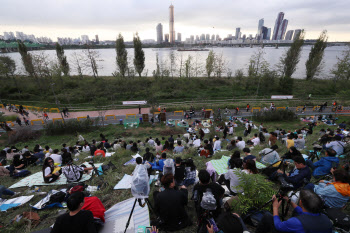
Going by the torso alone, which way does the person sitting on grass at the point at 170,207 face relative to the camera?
away from the camera

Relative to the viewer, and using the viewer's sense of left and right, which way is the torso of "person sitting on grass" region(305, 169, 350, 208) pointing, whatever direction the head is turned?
facing away from the viewer and to the left of the viewer

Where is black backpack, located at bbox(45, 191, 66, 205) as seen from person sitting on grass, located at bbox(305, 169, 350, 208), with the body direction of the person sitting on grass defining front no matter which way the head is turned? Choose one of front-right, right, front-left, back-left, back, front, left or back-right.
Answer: left

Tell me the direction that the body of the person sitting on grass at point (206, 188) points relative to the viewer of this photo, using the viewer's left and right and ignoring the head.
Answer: facing away from the viewer

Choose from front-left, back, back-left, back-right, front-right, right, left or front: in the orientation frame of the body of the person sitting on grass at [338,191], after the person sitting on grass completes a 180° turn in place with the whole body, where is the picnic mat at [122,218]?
right

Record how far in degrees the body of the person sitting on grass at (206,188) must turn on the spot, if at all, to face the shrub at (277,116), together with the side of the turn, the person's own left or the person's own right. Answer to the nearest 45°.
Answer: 0° — they already face it

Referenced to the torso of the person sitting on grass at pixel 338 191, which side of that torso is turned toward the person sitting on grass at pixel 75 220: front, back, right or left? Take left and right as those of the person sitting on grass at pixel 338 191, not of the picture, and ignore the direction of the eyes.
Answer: left

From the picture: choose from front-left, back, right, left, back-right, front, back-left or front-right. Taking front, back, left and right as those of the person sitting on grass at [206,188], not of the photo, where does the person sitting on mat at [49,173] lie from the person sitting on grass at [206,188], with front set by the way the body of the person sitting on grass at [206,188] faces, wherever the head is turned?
left

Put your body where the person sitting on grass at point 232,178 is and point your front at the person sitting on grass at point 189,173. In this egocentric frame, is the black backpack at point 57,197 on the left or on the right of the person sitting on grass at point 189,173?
left

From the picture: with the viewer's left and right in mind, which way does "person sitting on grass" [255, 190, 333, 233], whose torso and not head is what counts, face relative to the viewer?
facing away from the viewer and to the left of the viewer

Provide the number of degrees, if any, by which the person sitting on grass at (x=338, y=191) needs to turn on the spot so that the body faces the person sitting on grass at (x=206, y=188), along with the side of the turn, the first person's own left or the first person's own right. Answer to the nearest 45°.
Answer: approximately 90° to the first person's own left

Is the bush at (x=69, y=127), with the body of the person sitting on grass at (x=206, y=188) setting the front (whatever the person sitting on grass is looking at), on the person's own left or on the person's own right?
on the person's own left
